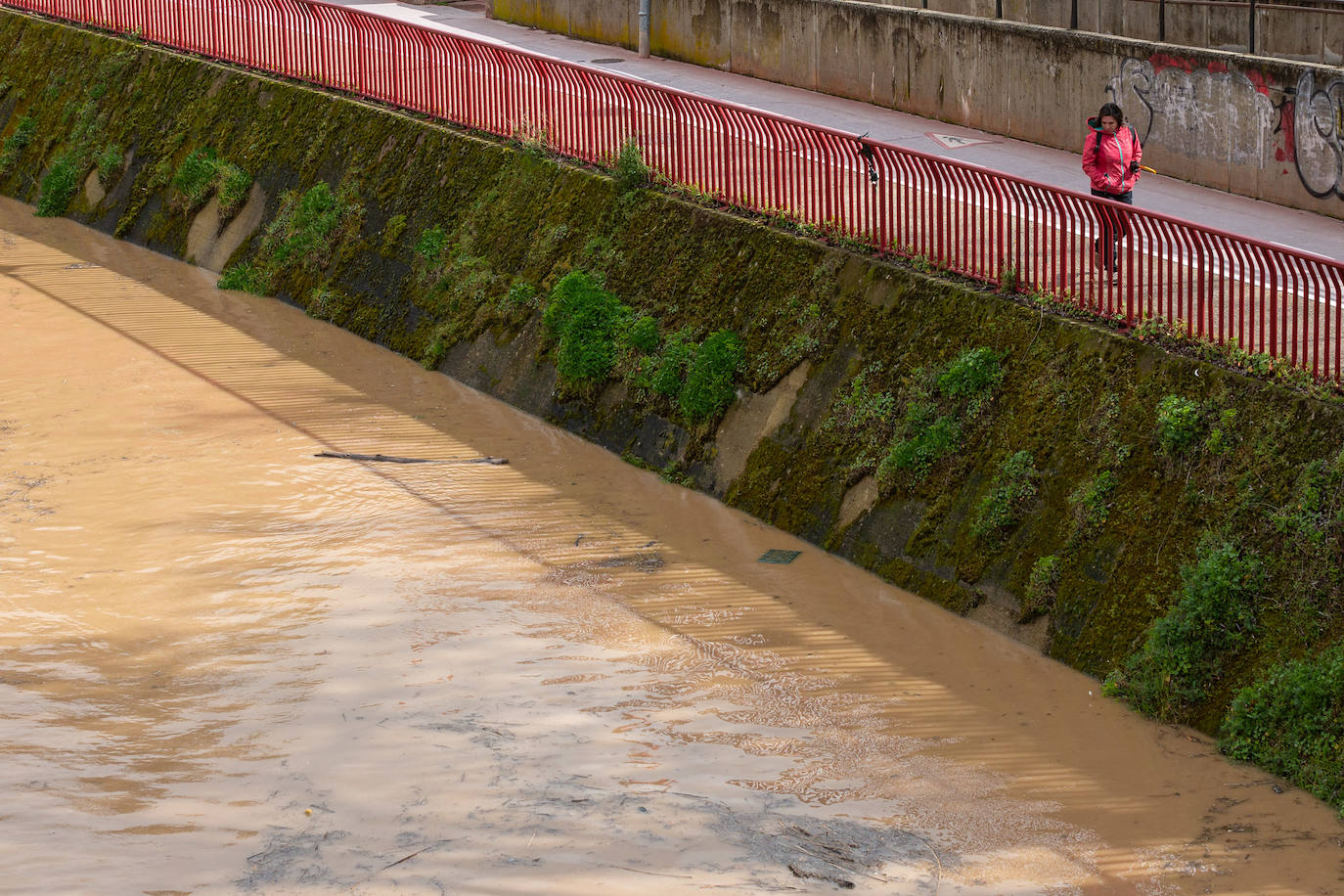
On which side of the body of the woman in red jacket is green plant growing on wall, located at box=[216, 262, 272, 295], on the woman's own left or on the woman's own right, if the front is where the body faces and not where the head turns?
on the woman's own right

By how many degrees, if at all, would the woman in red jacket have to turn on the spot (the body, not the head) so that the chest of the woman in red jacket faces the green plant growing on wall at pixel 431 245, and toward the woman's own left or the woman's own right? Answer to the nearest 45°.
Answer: approximately 135° to the woman's own right

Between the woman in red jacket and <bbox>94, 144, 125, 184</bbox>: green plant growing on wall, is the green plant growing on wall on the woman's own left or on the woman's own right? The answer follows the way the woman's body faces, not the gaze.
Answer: on the woman's own right

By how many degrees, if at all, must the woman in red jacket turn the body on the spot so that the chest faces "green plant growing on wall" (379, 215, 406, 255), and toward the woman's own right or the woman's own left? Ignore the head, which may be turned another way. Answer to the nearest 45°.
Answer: approximately 135° to the woman's own right

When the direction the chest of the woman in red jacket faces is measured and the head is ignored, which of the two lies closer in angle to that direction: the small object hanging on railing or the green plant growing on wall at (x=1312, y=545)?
the green plant growing on wall

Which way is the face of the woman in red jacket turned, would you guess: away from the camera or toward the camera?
toward the camera

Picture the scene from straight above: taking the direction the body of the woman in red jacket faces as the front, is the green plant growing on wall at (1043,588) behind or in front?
in front

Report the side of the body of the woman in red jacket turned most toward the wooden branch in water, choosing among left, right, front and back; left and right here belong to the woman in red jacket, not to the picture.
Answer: right

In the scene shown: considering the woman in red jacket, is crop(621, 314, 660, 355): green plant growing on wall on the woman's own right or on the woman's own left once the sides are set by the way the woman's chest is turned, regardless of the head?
on the woman's own right

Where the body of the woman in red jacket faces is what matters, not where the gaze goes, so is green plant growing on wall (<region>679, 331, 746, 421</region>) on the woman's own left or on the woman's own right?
on the woman's own right

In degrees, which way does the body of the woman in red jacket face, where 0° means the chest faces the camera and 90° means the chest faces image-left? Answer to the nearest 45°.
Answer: approximately 0°

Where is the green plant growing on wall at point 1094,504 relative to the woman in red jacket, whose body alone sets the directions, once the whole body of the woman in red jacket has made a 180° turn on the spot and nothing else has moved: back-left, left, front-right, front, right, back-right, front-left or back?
back
